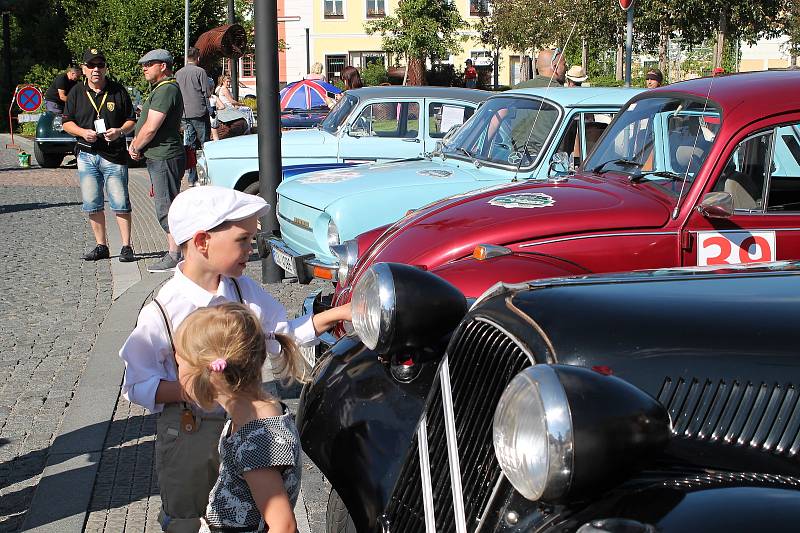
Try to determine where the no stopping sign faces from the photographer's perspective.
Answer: facing the viewer

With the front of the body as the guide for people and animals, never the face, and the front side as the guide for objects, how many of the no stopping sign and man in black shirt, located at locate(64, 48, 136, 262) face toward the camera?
2

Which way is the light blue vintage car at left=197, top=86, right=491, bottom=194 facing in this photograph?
to the viewer's left

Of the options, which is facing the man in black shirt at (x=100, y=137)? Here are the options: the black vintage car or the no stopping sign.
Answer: the no stopping sign

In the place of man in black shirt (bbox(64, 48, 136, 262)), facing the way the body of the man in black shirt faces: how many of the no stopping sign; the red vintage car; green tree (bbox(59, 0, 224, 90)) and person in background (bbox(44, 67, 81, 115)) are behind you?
3

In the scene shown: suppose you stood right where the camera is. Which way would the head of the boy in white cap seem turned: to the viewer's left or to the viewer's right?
to the viewer's right

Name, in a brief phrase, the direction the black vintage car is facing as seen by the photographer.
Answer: facing the viewer and to the left of the viewer

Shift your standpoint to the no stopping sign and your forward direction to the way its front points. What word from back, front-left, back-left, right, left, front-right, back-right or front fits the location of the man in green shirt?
front

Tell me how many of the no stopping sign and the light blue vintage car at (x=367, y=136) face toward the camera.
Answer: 1
